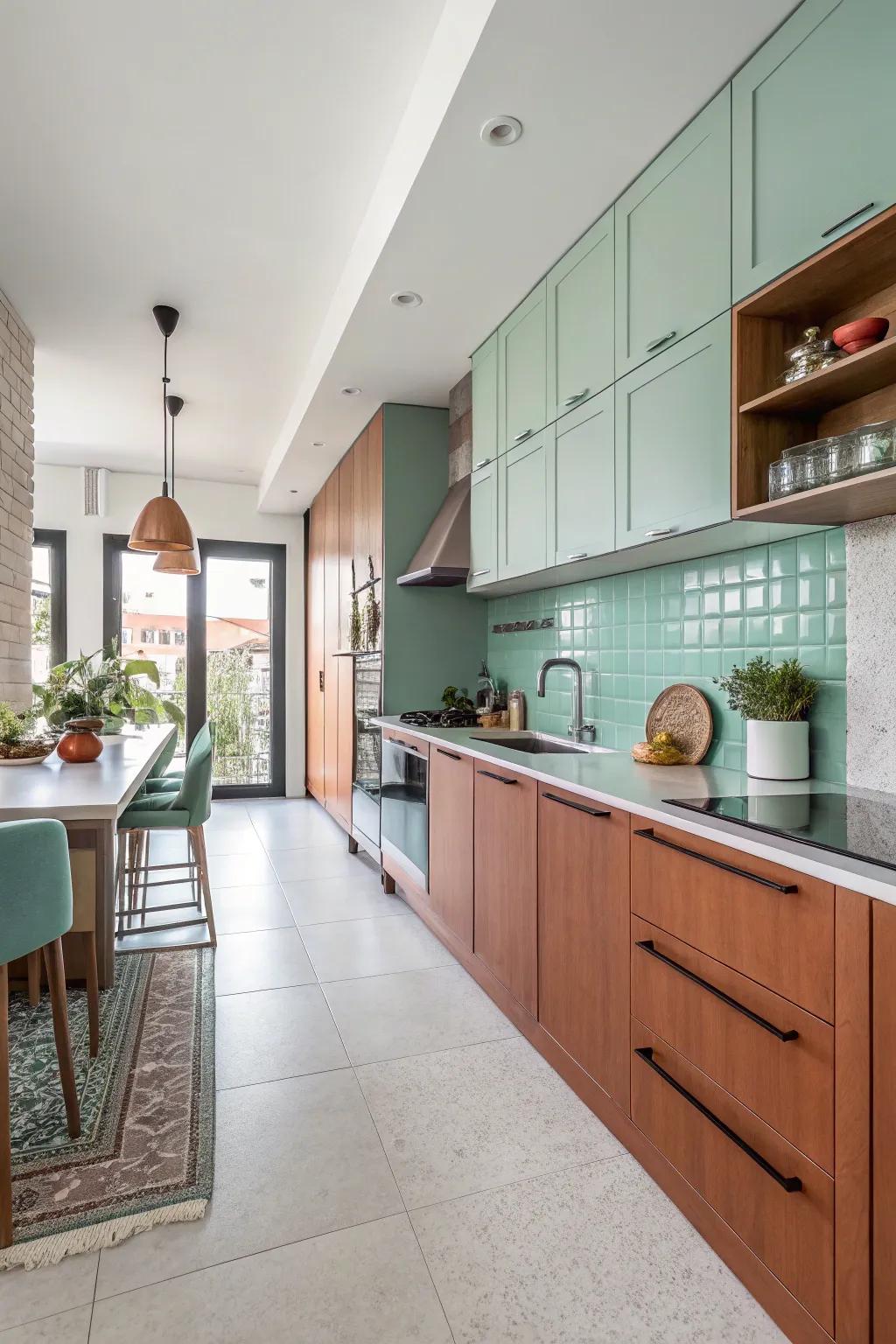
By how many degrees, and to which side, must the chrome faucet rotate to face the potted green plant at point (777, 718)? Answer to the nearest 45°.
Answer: approximately 135° to its left

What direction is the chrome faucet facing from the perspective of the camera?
to the viewer's left

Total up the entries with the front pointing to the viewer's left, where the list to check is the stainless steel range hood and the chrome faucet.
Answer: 2

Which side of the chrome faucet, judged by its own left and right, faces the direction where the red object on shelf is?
left

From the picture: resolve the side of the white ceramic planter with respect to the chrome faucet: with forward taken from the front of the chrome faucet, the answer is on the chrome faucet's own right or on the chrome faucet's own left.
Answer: on the chrome faucet's own left

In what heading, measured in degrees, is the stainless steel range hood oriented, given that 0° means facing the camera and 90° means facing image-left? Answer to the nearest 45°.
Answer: approximately 90°

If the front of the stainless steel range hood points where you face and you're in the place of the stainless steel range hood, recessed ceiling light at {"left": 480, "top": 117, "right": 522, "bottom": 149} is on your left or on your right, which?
on your left

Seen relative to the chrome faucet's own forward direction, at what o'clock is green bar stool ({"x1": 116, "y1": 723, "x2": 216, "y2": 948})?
The green bar stool is roughly at 12 o'clock from the chrome faucet.

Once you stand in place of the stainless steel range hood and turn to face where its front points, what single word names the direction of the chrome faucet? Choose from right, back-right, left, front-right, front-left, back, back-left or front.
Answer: back-left

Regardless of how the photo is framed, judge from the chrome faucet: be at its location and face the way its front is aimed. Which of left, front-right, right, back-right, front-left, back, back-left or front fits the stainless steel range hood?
front-right
